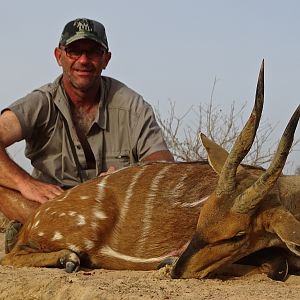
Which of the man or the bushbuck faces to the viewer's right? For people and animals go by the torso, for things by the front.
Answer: the bushbuck

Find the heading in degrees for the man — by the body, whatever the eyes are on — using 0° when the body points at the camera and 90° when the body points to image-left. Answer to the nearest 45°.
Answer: approximately 0°

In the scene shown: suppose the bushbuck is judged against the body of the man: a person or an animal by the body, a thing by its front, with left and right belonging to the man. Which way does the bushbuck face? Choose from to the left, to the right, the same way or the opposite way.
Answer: to the left

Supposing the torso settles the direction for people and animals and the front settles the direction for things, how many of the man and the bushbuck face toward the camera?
1

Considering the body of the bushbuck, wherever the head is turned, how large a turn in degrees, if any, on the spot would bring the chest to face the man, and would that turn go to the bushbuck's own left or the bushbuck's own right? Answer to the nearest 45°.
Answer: approximately 135° to the bushbuck's own left

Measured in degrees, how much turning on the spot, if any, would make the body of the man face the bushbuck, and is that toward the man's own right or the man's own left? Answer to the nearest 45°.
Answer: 0° — they already face it

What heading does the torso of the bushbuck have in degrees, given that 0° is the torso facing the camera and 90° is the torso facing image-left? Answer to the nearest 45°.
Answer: approximately 270°
